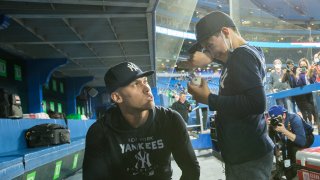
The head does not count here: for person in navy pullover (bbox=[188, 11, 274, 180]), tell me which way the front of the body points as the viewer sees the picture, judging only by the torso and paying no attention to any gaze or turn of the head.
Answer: to the viewer's left

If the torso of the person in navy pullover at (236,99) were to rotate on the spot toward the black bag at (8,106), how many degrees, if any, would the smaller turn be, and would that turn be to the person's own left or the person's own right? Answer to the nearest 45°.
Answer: approximately 45° to the person's own right

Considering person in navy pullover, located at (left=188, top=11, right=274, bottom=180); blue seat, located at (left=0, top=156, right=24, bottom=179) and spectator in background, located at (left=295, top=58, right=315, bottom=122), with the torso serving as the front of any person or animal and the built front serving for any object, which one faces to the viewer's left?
the person in navy pullover

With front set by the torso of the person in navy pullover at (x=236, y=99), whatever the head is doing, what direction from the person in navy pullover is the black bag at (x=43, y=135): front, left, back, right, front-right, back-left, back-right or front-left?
front-right

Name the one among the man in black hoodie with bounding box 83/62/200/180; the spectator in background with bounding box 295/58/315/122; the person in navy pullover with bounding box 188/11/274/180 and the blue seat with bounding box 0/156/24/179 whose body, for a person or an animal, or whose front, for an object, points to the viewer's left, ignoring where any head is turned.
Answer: the person in navy pullover with bounding box 188/11/274/180

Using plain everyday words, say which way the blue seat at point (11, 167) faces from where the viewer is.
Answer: facing the viewer and to the right of the viewer

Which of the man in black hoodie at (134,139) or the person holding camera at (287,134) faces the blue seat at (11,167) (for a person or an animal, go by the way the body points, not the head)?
the person holding camera

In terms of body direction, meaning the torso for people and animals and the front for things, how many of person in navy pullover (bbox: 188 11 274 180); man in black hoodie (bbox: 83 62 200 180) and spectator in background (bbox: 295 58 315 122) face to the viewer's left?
1

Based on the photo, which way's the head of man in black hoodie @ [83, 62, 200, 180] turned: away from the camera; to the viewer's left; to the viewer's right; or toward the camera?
to the viewer's right

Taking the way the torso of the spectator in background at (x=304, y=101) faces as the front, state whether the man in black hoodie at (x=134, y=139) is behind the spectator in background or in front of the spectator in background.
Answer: in front

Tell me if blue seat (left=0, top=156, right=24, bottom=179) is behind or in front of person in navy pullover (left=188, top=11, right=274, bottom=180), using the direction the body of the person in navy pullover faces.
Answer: in front

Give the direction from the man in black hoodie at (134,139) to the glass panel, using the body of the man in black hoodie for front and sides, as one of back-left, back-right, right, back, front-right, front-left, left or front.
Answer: back

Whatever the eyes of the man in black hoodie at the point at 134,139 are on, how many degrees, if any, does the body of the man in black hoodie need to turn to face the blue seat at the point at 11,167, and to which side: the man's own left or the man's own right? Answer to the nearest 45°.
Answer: approximately 135° to the man's own right
